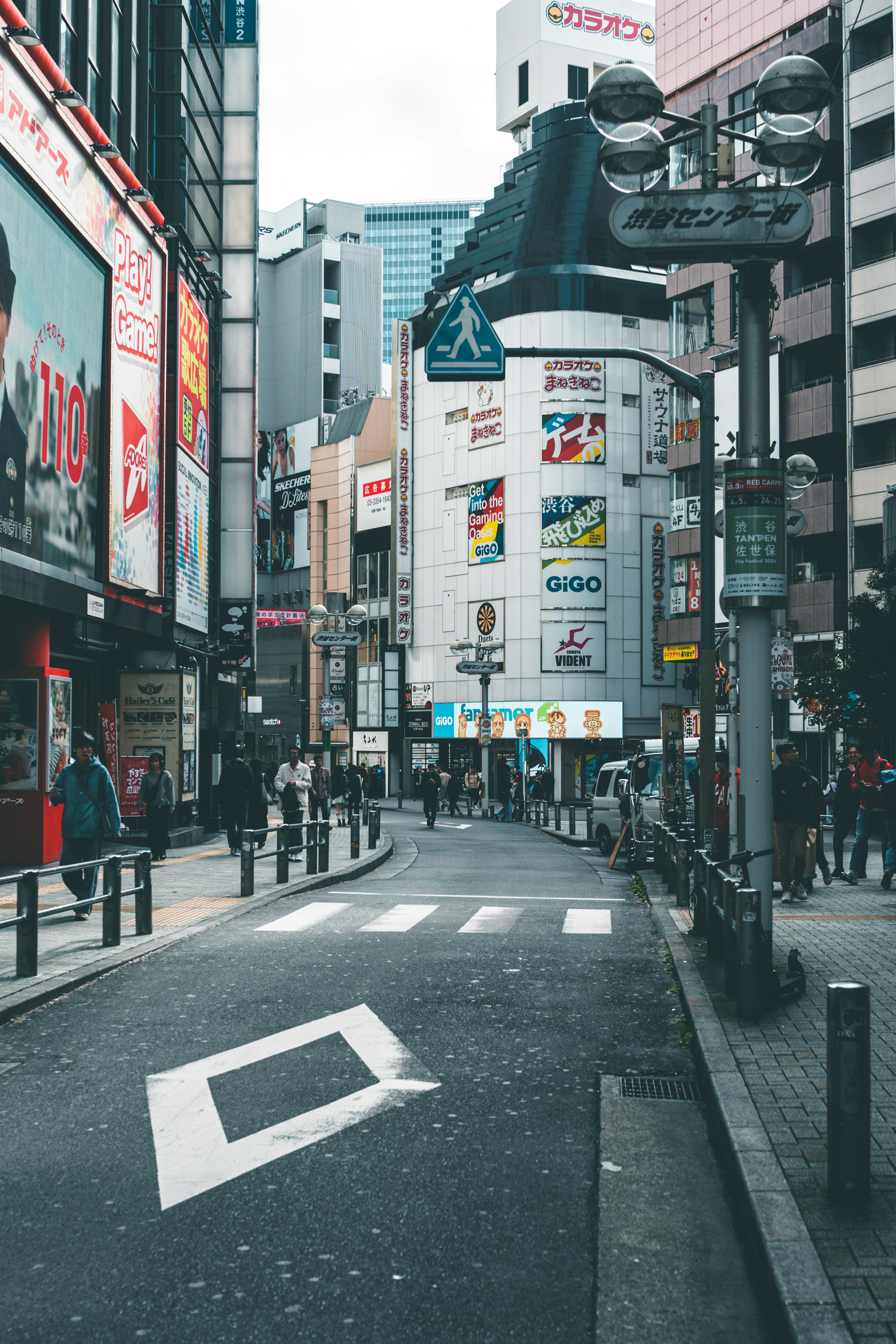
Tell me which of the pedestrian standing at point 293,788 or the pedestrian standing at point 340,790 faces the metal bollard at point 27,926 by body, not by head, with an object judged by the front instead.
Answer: the pedestrian standing at point 293,788

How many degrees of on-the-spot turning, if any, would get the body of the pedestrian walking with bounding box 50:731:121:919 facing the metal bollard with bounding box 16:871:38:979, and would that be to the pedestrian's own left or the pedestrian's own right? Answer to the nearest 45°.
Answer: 0° — they already face it

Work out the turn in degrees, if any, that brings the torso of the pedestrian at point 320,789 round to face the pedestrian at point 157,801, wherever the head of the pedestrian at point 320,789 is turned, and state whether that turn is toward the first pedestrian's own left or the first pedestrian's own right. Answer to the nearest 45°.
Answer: approximately 45° to the first pedestrian's own right

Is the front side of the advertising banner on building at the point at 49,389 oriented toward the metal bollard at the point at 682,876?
yes

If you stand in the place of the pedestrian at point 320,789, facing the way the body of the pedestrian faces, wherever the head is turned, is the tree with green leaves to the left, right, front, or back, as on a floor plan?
left

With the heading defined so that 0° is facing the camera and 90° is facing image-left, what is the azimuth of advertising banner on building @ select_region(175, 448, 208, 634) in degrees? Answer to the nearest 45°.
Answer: approximately 315°

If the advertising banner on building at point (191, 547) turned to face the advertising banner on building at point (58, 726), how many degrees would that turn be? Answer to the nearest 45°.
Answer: approximately 45° to its right
